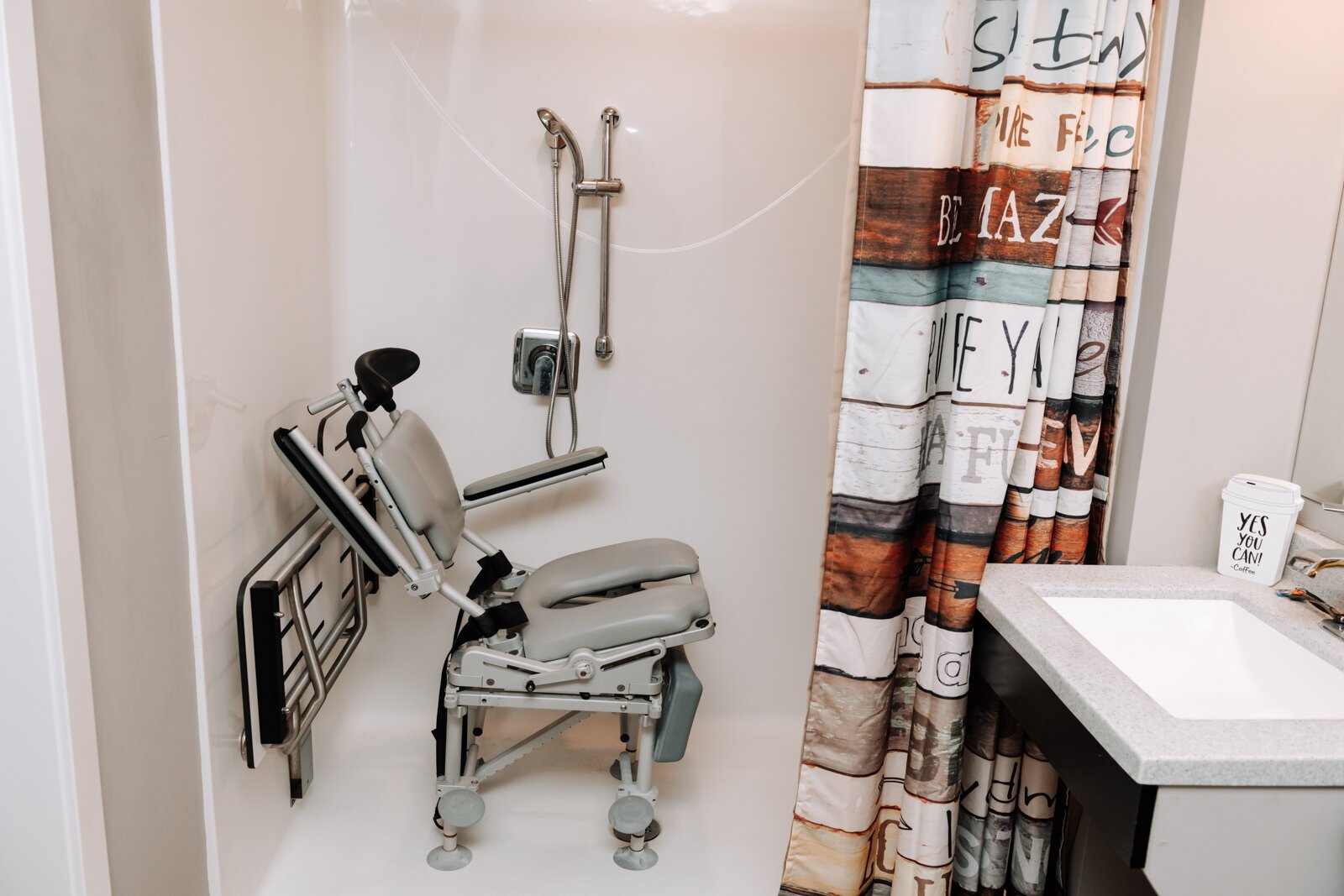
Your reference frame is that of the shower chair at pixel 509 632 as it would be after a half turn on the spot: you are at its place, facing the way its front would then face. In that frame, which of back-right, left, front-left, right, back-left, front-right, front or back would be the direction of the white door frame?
front-left

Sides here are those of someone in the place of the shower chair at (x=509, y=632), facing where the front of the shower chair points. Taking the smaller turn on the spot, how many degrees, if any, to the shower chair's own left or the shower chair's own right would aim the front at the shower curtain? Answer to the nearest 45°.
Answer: approximately 45° to the shower chair's own right

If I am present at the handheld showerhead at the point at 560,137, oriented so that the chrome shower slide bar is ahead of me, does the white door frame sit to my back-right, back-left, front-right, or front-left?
back-right

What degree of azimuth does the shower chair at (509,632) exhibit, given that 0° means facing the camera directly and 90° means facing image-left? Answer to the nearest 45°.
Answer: approximately 270°
